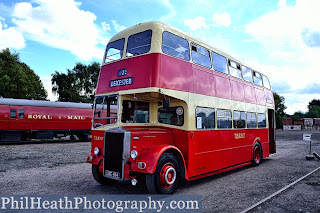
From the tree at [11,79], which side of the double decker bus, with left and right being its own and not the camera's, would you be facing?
right

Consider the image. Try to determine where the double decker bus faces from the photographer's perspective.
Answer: facing the viewer and to the left of the viewer

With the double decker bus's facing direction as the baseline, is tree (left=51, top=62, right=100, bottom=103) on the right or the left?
on its right

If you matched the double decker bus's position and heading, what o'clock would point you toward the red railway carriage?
The red railway carriage is roughly at 3 o'clock from the double decker bus.

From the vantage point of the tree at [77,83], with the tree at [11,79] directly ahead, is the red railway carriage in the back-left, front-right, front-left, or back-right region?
front-left
